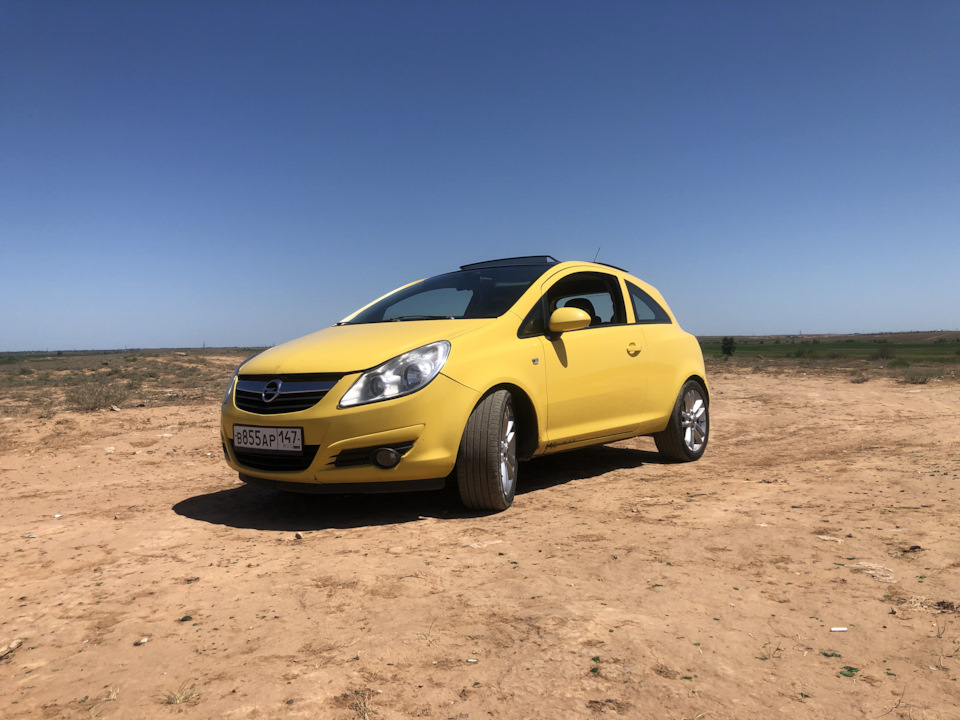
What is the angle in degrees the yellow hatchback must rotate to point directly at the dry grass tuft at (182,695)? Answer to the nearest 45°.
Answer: approximately 45° to its left

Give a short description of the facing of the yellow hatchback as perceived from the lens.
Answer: facing the viewer and to the left of the viewer
